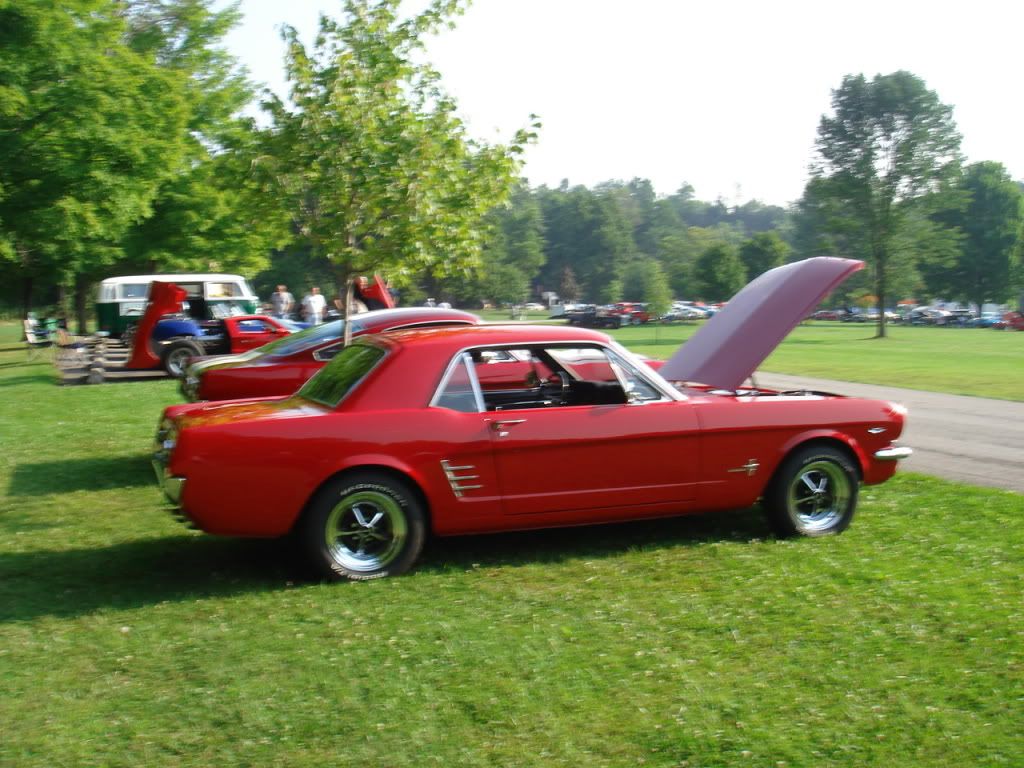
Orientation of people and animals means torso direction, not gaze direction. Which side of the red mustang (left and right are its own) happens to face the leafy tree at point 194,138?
left

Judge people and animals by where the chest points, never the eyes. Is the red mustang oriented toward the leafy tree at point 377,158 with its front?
no

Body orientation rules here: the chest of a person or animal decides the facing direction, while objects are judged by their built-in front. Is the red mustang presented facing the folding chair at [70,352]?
no

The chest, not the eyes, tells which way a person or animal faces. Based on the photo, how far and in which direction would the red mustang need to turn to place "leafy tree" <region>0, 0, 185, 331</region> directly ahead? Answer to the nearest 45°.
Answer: approximately 135° to its left

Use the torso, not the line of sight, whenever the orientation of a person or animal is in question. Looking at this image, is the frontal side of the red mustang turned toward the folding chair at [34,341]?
no

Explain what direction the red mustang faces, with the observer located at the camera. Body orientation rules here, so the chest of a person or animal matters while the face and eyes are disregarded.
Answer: facing to the right of the viewer
